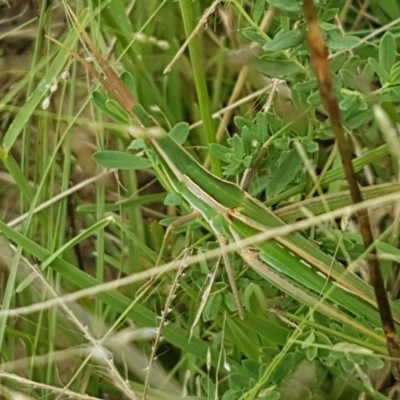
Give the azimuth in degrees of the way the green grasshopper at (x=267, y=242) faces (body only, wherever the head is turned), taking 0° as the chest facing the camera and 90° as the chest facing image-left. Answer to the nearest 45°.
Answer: approximately 90°
